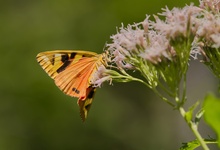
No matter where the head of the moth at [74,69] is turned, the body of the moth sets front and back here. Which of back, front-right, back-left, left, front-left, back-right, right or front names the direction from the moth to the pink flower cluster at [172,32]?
front-right

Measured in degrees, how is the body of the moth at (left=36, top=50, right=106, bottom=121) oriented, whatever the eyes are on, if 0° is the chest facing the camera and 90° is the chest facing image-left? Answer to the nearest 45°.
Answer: approximately 270°

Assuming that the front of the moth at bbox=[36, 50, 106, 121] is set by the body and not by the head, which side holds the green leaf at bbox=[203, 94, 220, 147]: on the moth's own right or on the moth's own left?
on the moth's own right
